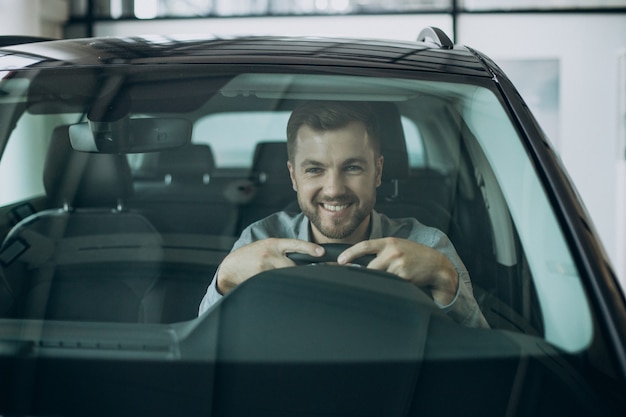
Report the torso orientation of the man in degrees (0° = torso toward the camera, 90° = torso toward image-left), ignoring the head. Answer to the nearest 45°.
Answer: approximately 0°

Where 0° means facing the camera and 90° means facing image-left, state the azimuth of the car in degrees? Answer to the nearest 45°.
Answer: approximately 0°
